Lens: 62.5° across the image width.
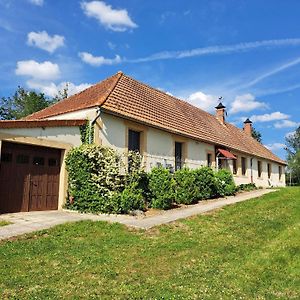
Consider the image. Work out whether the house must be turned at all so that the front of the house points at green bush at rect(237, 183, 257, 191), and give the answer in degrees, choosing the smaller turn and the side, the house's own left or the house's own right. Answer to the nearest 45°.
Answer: approximately 90° to the house's own left

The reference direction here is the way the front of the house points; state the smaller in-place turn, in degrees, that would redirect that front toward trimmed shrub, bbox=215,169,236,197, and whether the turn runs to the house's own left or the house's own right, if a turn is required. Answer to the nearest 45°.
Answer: approximately 90° to the house's own left

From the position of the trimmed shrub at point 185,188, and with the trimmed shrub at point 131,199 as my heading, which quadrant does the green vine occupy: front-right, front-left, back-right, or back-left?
front-right
